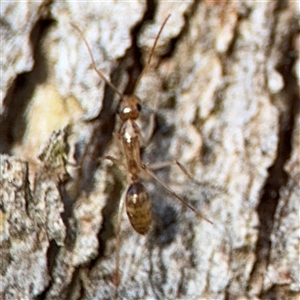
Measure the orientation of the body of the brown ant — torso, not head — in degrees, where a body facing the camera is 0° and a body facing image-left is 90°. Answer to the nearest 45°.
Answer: approximately 180°
